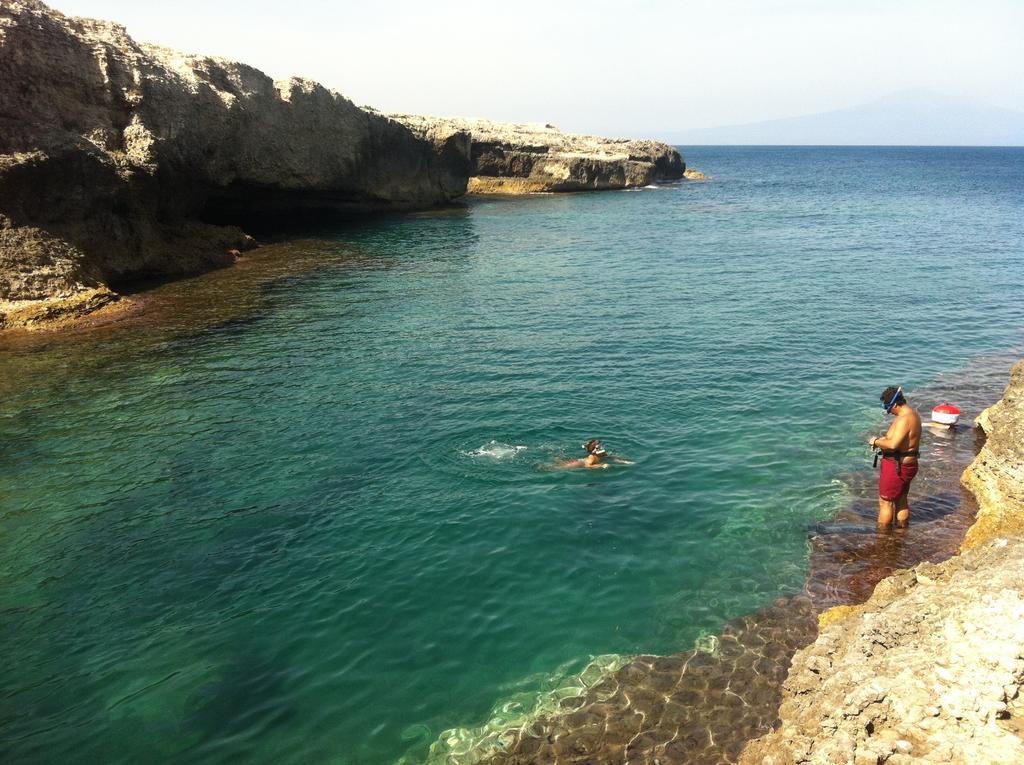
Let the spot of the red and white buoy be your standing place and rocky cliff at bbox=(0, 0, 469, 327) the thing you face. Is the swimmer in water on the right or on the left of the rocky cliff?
left

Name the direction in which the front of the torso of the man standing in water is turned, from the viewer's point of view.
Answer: to the viewer's left

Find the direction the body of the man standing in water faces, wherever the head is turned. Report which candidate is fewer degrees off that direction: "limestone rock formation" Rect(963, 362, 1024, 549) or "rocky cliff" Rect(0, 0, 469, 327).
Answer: the rocky cliff

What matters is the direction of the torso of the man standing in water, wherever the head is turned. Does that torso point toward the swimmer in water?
yes

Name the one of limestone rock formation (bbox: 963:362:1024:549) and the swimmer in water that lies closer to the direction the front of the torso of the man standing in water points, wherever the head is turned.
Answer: the swimmer in water

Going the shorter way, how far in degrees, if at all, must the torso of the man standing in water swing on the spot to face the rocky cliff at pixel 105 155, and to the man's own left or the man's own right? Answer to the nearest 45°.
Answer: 0° — they already face it

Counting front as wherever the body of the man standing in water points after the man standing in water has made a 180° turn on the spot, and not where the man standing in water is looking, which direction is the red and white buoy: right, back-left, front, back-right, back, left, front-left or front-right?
left

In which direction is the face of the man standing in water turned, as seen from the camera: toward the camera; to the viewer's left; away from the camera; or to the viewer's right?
to the viewer's left
